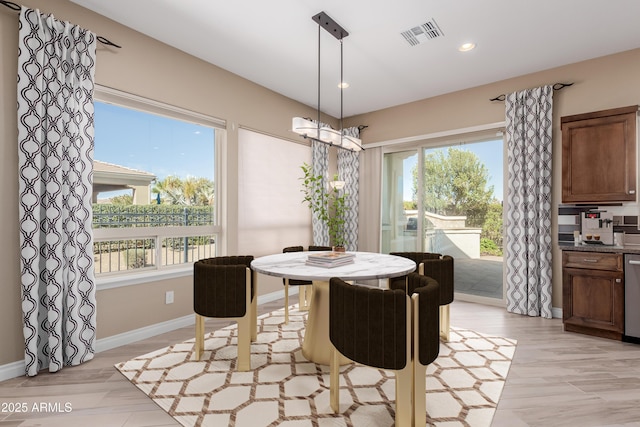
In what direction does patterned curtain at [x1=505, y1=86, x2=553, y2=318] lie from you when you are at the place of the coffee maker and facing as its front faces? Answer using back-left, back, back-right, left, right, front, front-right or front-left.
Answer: right

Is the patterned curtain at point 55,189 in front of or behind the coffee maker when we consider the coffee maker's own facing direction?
in front

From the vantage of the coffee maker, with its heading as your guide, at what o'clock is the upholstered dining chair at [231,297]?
The upholstered dining chair is roughly at 1 o'clock from the coffee maker.

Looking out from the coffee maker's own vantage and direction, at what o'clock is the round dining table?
The round dining table is roughly at 1 o'clock from the coffee maker.

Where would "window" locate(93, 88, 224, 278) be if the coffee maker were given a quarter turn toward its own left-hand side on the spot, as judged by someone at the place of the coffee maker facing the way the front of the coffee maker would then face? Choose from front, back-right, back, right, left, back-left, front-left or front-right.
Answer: back-right

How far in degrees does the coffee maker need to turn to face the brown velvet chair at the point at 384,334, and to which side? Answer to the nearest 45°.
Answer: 0° — it already faces it

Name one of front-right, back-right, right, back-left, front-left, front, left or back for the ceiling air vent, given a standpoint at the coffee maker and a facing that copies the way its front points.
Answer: front-right
